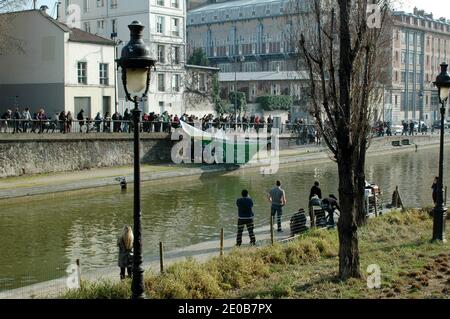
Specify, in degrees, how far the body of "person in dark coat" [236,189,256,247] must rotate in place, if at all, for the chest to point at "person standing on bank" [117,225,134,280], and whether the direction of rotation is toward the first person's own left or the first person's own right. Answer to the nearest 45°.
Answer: approximately 135° to the first person's own left

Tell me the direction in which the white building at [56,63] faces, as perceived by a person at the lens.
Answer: facing the viewer and to the right of the viewer

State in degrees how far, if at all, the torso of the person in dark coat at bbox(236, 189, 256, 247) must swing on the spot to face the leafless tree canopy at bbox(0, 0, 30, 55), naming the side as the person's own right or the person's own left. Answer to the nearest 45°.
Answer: approximately 45° to the person's own left

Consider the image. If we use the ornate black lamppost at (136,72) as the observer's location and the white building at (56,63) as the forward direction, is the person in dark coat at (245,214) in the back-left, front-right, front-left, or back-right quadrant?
front-right

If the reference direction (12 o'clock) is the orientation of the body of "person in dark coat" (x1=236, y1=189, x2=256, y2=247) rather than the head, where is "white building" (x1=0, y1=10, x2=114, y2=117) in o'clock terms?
The white building is roughly at 11 o'clock from the person in dark coat.

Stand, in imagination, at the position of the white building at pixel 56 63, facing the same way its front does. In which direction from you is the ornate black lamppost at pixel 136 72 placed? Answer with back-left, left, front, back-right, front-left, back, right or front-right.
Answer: front-right

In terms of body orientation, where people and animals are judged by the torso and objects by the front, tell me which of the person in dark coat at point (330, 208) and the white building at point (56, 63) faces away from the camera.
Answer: the person in dark coat

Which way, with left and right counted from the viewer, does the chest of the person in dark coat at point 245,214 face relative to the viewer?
facing away from the viewer

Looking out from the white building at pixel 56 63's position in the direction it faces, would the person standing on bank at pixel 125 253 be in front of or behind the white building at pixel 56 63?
in front

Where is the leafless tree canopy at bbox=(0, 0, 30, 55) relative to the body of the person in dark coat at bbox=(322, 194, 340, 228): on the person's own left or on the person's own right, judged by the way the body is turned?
on the person's own left

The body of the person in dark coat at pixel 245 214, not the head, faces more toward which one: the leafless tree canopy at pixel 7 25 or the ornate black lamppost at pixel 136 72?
the leafless tree canopy

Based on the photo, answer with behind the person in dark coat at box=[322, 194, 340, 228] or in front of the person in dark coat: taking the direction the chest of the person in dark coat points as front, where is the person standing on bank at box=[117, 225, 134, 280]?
behind
